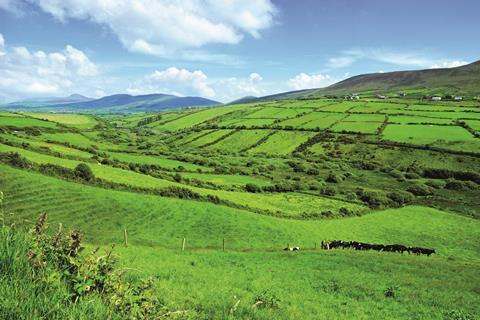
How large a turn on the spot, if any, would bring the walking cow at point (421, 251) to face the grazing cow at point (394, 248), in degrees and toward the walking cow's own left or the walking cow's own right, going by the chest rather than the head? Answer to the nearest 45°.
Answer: approximately 135° to the walking cow's own right

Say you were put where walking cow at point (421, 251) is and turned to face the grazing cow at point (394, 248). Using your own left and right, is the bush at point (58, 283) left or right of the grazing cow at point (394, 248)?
left

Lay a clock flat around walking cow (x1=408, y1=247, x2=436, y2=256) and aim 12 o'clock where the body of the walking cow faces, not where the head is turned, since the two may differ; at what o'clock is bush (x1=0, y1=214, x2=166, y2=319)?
The bush is roughly at 3 o'clock from the walking cow.

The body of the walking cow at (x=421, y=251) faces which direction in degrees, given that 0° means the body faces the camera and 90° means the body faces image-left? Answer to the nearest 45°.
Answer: approximately 270°
